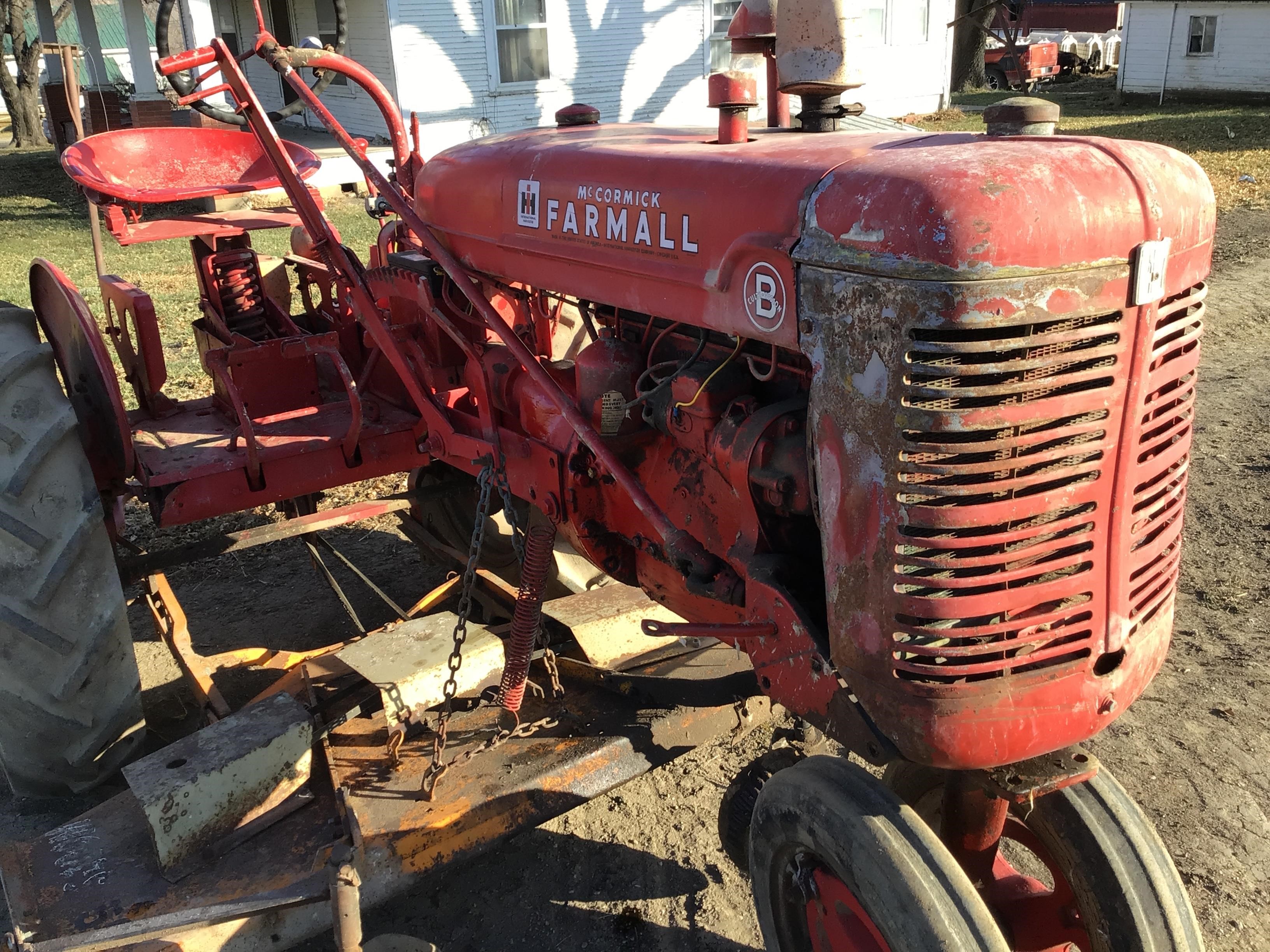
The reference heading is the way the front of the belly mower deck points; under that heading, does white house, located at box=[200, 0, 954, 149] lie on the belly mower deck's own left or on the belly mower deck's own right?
on the belly mower deck's own left

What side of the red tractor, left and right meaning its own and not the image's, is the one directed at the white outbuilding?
left

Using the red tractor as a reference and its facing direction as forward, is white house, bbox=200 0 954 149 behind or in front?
behind

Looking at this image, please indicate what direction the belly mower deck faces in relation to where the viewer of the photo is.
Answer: facing the viewer and to the right of the viewer

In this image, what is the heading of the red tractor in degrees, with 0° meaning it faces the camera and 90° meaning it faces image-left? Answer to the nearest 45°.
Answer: approximately 315°

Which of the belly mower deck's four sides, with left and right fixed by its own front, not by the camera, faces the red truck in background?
left

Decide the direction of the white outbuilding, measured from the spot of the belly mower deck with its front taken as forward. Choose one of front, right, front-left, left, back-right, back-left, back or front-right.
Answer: left

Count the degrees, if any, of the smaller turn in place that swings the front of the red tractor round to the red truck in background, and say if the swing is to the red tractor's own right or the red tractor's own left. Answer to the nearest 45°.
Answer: approximately 135° to the red tractor's own left
